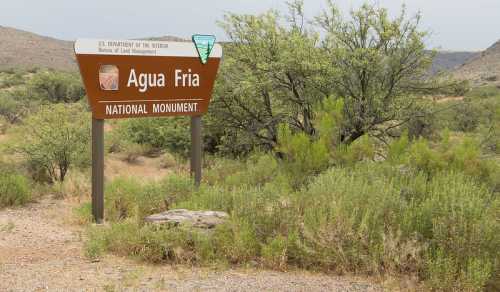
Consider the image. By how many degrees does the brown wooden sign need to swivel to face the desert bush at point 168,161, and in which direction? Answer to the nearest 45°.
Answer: approximately 180°

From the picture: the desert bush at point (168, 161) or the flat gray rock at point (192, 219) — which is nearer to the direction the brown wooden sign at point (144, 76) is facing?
the flat gray rock

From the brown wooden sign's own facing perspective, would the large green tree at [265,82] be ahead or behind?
behind

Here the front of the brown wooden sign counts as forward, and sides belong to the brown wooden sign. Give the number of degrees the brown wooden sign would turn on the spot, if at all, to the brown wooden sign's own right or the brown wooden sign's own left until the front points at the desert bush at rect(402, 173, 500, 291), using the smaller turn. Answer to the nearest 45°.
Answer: approximately 45° to the brown wooden sign's own left

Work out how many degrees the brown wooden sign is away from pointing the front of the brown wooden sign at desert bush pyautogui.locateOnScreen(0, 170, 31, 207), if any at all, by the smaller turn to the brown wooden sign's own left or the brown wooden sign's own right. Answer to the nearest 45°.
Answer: approximately 135° to the brown wooden sign's own right

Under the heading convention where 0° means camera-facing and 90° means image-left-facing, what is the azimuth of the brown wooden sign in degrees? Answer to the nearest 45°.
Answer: approximately 0°

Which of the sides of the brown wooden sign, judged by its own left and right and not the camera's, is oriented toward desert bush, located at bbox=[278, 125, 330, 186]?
left

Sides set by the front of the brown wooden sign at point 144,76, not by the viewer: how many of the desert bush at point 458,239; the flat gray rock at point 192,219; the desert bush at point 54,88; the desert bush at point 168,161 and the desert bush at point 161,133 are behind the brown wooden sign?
3

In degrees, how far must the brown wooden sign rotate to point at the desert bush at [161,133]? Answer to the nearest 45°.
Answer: approximately 180°

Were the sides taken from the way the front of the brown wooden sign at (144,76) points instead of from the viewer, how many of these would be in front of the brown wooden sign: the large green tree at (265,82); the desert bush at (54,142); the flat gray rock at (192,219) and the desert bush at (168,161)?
1

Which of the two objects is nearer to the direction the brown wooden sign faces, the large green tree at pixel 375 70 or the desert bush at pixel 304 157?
the desert bush
